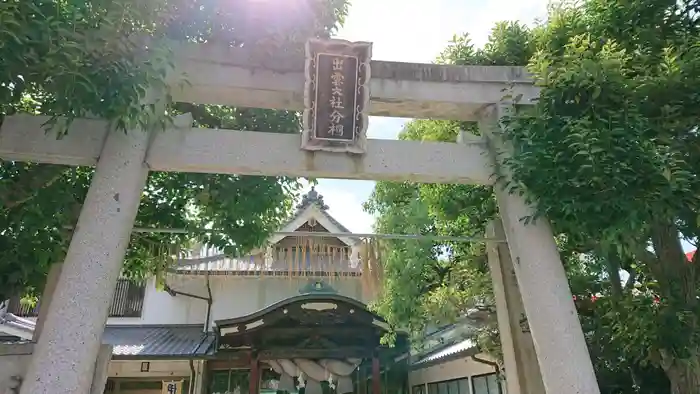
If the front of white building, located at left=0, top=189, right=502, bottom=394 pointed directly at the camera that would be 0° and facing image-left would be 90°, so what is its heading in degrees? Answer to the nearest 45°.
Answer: approximately 0°

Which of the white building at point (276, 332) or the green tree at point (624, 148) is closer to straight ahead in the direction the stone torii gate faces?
the green tree

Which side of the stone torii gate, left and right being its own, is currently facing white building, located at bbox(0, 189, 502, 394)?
back

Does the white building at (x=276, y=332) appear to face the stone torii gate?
yes

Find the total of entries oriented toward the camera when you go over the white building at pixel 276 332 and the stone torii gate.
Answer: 2
